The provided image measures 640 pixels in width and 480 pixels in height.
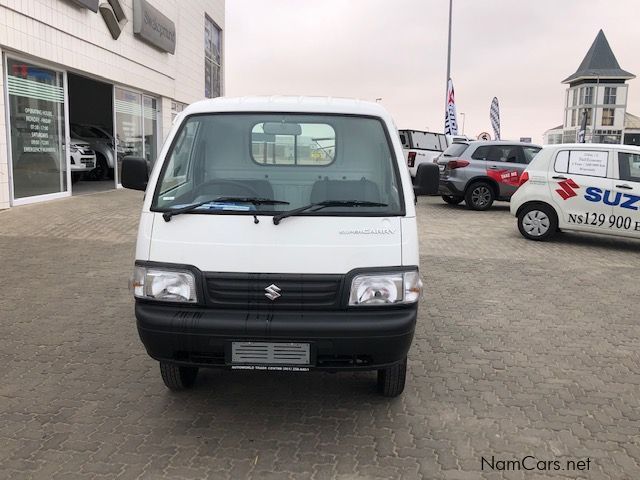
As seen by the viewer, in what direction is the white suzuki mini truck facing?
toward the camera

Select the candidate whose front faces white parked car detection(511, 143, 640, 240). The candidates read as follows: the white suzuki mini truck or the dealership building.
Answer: the dealership building

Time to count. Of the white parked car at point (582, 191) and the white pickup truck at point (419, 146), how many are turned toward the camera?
0

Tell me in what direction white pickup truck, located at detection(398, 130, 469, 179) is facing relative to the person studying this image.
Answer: facing away from the viewer and to the right of the viewer

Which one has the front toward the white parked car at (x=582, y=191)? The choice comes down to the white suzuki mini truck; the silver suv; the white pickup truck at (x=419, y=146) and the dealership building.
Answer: the dealership building

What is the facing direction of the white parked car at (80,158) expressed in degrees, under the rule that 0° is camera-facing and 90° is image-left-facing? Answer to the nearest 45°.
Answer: approximately 315°

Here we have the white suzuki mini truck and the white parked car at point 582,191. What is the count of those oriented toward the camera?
1

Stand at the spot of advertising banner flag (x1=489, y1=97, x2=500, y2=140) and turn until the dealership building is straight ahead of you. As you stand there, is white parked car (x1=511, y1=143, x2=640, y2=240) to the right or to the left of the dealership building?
left

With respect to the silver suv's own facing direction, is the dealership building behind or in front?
behind

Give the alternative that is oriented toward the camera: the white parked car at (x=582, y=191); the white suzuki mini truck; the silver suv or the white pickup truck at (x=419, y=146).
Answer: the white suzuki mini truck

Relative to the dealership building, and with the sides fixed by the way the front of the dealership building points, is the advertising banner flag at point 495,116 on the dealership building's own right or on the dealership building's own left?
on the dealership building's own left

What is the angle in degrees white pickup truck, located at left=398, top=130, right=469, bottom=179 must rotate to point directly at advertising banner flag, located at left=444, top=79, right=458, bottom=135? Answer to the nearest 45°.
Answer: approximately 45° to its left

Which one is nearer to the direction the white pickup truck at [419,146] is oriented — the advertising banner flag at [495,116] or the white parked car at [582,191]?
the advertising banner flag
